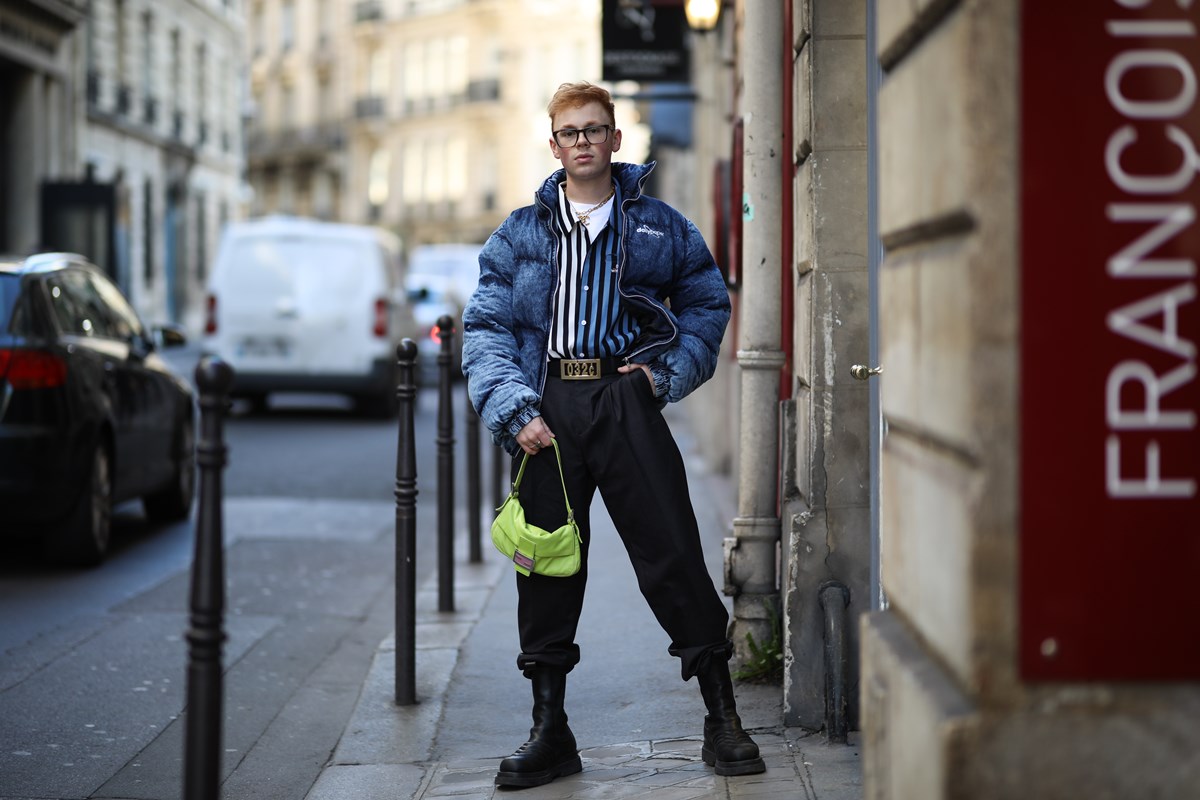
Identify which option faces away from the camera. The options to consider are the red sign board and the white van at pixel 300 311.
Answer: the white van

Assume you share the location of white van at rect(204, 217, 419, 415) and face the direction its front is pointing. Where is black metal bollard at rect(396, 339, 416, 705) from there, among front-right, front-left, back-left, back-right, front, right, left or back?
back

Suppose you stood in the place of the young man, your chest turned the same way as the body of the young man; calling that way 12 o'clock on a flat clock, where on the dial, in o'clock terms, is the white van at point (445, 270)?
The white van is roughly at 6 o'clock from the young man.

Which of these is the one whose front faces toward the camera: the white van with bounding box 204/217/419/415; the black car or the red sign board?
the red sign board

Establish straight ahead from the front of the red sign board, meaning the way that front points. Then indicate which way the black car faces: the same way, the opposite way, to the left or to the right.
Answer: the opposite way

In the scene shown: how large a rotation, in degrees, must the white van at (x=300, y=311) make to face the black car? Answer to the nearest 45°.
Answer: approximately 180°

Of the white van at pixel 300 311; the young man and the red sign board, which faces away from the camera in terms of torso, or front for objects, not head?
the white van

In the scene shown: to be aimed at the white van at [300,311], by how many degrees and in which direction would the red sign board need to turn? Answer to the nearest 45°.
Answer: approximately 135° to its right

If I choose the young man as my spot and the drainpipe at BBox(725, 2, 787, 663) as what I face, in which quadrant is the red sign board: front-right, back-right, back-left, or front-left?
back-right

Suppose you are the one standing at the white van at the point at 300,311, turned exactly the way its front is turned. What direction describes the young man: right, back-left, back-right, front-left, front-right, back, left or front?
back

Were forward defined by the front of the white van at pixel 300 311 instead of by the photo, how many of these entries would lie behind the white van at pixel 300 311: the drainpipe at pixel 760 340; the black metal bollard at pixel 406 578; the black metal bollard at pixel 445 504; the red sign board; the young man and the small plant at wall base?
6

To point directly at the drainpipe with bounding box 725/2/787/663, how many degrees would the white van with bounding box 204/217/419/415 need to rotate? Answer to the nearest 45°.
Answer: approximately 180°

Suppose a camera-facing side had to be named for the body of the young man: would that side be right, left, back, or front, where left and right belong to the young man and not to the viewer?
front

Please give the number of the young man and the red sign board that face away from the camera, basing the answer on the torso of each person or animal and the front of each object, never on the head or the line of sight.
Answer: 0
